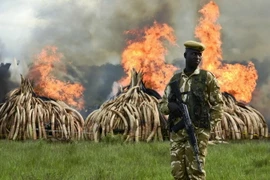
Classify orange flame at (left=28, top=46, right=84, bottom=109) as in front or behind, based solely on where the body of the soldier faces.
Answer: behind

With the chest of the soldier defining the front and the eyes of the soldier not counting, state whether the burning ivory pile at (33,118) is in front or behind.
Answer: behind

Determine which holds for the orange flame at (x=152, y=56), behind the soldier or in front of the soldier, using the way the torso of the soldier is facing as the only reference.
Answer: behind

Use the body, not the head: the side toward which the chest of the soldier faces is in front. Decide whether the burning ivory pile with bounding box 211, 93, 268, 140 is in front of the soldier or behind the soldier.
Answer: behind

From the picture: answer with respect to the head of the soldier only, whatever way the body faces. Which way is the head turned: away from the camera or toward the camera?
toward the camera

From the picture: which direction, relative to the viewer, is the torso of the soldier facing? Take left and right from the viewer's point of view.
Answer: facing the viewer

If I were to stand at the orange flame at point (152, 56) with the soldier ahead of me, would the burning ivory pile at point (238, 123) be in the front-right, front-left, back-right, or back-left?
front-left

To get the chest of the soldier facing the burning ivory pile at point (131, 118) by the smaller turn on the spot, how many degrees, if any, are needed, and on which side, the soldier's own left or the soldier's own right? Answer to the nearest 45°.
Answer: approximately 180°

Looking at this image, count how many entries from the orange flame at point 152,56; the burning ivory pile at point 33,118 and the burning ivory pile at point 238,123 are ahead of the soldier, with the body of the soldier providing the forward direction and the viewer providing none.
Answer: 0

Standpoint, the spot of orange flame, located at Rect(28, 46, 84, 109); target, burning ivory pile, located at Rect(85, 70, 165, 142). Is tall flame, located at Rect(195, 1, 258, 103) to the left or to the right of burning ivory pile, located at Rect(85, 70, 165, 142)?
left
